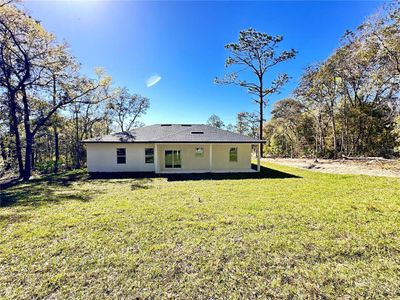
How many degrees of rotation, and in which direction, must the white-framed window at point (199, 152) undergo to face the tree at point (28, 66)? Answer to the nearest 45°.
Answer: approximately 90° to its right

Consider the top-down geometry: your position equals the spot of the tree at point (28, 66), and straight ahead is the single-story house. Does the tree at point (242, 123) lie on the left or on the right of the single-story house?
left

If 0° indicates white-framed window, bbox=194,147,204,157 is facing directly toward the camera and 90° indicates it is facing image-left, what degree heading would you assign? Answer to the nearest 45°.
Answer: approximately 0°

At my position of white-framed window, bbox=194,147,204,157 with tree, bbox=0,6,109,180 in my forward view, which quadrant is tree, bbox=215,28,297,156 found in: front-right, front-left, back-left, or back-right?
back-right

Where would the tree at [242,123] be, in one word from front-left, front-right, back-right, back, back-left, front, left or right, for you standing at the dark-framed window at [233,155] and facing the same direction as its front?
back

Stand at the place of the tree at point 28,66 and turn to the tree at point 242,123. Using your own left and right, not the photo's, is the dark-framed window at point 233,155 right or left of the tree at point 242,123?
right

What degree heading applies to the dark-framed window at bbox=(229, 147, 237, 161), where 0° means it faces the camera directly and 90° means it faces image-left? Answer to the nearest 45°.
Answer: approximately 0°

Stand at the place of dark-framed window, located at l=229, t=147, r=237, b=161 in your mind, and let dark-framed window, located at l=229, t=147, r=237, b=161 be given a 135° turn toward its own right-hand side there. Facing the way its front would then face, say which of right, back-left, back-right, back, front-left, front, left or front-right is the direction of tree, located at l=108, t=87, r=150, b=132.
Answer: front

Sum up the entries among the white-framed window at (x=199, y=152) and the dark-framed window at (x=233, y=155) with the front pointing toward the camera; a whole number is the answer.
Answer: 2
